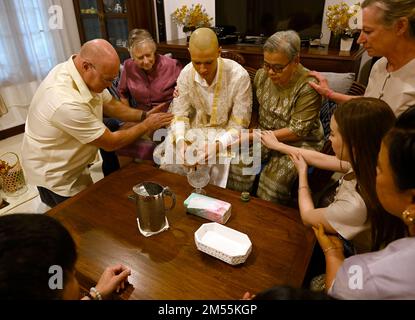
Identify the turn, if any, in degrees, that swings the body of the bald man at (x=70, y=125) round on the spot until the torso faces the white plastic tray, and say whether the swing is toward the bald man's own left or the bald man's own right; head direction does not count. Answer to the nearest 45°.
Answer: approximately 45° to the bald man's own right

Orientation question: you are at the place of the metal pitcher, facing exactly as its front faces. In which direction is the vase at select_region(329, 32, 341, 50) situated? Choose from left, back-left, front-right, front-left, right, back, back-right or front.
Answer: back-right

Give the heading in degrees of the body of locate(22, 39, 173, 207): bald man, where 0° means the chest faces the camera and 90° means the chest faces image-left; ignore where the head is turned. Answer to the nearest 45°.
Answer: approximately 270°

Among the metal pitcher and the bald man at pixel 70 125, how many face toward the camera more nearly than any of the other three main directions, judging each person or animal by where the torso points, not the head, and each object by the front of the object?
0

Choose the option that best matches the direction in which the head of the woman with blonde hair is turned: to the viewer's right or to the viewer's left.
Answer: to the viewer's left

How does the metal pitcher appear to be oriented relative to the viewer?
to the viewer's left

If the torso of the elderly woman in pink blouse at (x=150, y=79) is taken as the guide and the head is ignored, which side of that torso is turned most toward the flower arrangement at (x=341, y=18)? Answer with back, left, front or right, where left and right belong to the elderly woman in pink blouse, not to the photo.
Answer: left

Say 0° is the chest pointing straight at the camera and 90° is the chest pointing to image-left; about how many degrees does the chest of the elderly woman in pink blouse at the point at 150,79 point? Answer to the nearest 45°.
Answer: approximately 0°

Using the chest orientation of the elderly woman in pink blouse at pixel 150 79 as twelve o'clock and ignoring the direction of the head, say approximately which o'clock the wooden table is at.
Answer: The wooden table is roughly at 12 o'clock from the elderly woman in pink blouse.

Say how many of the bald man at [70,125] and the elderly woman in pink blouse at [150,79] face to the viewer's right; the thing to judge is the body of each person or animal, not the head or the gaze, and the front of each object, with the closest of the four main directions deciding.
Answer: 1

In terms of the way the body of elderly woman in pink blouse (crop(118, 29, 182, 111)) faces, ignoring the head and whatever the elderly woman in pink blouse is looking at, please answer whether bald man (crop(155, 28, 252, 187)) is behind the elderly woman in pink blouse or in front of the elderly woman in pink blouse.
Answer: in front
